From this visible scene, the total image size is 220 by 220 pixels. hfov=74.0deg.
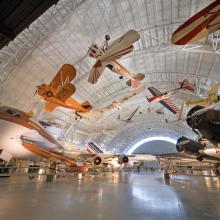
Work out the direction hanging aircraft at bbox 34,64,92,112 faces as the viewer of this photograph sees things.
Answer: facing the viewer and to the left of the viewer

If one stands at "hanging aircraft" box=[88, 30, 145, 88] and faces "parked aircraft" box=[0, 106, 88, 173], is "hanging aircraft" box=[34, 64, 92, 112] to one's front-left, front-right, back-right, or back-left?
front-right

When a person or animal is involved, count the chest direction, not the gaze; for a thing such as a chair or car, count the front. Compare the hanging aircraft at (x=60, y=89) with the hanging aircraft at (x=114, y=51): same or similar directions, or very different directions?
same or similar directions

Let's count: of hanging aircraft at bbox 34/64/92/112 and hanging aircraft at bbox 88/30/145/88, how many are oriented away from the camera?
0
